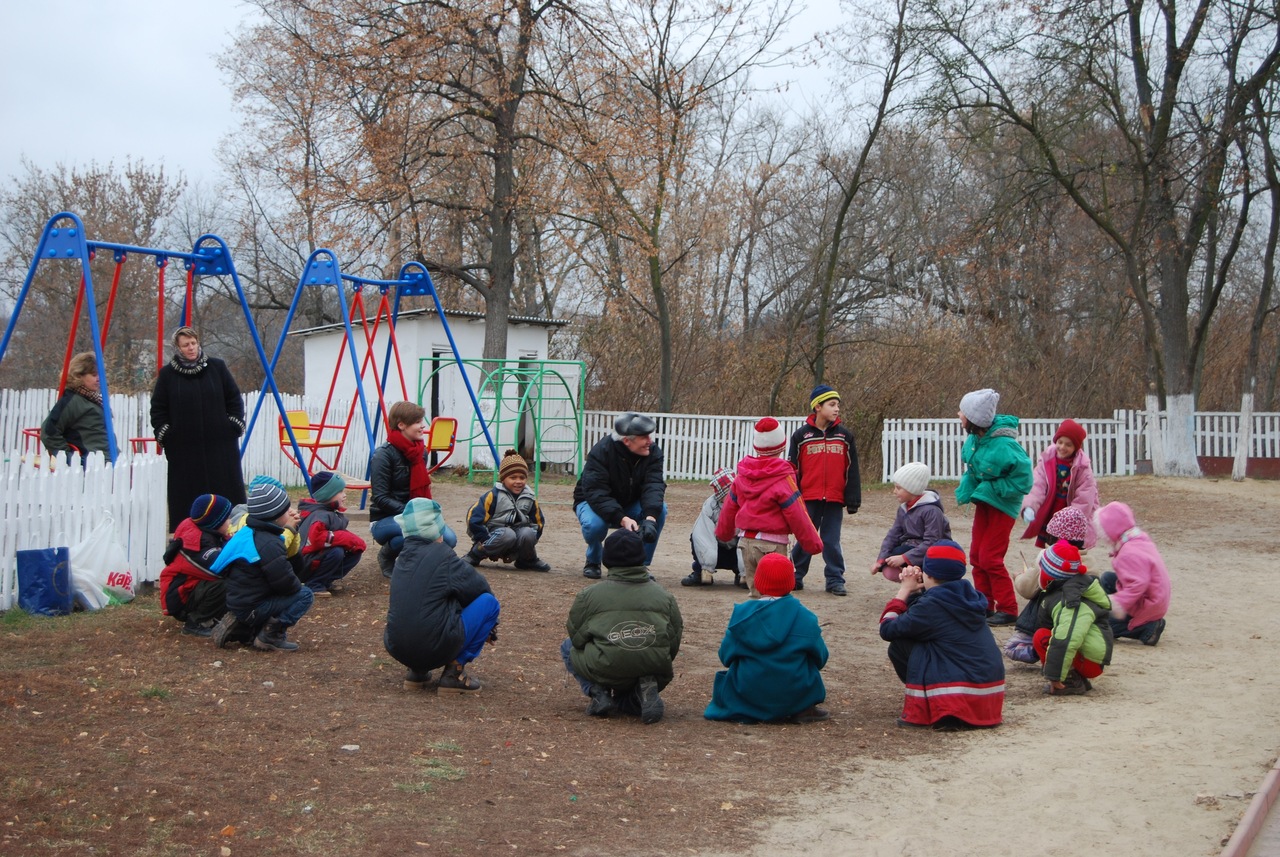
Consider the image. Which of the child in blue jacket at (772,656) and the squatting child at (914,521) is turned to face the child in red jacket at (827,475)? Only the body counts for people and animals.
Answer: the child in blue jacket

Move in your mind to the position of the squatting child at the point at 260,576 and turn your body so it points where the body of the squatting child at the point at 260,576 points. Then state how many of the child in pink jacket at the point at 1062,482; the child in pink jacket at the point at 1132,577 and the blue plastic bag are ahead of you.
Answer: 2

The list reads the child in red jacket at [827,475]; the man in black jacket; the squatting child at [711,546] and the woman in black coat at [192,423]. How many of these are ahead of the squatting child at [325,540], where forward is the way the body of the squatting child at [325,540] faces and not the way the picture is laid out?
3

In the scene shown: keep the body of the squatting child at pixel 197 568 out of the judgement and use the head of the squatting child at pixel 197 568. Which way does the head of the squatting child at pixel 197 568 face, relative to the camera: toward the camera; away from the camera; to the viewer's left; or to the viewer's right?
to the viewer's right

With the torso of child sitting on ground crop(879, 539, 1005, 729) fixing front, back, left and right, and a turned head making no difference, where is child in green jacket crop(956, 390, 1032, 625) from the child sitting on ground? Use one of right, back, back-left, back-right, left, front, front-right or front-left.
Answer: front-right

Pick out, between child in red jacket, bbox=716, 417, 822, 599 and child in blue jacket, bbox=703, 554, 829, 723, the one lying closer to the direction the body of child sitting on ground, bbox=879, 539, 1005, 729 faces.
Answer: the child in red jacket

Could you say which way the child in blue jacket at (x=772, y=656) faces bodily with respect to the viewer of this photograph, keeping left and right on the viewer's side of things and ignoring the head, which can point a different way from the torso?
facing away from the viewer

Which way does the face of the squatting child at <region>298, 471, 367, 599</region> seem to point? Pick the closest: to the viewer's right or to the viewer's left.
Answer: to the viewer's right

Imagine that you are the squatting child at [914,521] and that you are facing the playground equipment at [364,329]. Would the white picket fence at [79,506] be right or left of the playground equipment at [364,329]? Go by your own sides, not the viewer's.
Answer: left

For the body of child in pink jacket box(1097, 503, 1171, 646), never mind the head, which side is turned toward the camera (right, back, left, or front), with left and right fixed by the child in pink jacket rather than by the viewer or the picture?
left

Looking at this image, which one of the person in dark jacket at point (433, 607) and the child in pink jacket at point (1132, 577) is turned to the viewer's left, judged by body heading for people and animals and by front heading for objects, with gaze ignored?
the child in pink jacket

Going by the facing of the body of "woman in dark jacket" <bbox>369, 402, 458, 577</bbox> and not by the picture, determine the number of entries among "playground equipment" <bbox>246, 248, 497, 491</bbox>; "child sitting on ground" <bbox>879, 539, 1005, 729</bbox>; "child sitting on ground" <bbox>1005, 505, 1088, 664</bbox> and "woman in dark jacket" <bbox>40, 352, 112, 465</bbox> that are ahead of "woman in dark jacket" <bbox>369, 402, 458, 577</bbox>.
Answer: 2

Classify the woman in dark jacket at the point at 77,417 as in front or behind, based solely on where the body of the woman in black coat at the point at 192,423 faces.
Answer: behind

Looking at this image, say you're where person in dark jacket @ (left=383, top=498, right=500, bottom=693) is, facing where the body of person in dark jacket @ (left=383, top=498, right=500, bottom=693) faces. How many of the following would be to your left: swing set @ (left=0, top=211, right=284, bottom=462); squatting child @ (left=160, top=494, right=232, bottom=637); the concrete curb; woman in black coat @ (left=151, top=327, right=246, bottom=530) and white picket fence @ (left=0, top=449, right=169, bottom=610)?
4

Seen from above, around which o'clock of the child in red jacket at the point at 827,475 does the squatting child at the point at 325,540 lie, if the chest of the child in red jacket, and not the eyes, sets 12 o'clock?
The squatting child is roughly at 2 o'clock from the child in red jacket.

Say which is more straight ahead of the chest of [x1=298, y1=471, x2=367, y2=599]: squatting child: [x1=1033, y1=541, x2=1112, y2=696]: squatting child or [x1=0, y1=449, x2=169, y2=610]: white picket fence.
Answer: the squatting child

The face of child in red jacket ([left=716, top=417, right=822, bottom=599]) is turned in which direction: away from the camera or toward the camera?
away from the camera

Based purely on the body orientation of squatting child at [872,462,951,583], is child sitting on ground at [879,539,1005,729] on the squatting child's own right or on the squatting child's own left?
on the squatting child's own left

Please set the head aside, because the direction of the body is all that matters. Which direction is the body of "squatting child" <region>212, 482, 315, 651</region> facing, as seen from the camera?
to the viewer's right
